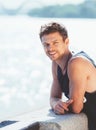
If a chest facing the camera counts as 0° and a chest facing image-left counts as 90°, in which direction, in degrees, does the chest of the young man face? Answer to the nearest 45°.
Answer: approximately 45°
